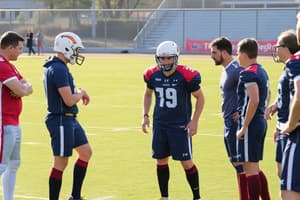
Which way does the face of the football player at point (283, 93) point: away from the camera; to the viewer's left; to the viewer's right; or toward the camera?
to the viewer's left

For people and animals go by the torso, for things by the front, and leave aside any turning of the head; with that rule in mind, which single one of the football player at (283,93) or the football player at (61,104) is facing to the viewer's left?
the football player at (283,93)

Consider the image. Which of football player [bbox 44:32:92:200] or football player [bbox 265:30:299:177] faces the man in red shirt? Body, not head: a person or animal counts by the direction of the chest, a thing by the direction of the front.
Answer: football player [bbox 265:30:299:177]

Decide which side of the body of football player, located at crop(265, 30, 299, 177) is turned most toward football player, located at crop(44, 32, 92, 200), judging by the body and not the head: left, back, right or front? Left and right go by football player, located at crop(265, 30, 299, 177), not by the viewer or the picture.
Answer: front

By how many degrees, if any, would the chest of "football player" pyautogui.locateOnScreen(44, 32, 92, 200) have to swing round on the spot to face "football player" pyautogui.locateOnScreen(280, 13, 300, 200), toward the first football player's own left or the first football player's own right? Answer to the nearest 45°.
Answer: approximately 45° to the first football player's own right

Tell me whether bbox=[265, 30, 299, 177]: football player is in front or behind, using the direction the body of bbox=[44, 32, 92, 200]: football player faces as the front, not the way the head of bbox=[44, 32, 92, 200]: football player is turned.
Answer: in front

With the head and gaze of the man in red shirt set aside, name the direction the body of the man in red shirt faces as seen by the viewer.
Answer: to the viewer's right

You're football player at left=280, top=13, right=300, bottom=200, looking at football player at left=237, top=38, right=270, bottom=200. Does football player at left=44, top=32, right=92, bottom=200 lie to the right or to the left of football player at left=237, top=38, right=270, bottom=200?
left

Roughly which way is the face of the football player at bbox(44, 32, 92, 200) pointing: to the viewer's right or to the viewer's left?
to the viewer's right

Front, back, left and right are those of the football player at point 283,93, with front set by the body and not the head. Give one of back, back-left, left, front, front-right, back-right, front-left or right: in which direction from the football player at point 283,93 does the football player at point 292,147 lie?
left

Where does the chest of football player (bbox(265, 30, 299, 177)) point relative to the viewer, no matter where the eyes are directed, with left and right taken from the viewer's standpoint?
facing to the left of the viewer

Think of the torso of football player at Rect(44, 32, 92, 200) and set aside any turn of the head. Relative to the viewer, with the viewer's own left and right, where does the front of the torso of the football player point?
facing to the right of the viewer

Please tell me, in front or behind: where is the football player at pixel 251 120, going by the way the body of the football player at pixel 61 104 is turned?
in front
